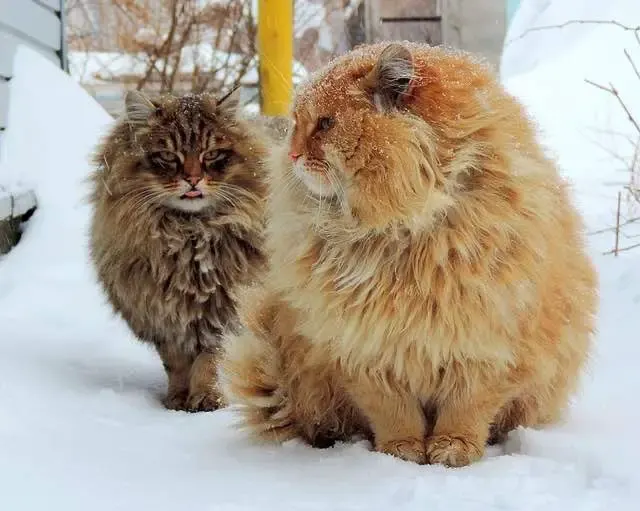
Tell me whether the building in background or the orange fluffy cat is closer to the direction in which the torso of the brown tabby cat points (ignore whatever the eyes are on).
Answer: the orange fluffy cat

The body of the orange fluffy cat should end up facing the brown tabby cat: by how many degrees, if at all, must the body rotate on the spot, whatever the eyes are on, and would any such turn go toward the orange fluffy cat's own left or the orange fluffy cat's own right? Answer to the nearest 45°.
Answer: approximately 135° to the orange fluffy cat's own right

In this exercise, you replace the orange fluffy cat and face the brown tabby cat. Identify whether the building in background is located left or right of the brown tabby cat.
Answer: right

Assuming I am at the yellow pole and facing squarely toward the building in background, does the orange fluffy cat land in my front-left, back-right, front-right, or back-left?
back-right

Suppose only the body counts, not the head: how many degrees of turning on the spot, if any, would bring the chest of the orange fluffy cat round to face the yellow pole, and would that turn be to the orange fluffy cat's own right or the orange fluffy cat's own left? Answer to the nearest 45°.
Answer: approximately 180°

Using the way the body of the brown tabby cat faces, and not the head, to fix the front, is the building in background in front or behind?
behind

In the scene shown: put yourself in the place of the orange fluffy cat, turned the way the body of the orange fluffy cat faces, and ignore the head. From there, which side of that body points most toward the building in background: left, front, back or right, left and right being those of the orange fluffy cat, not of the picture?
back

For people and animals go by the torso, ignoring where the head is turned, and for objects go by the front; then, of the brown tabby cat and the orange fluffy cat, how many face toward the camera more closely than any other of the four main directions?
2

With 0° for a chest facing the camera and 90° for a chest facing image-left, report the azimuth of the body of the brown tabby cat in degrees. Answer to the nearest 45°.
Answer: approximately 0°

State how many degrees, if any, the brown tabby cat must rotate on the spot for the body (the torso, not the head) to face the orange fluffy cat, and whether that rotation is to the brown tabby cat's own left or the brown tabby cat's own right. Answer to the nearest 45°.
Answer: approximately 45° to the brown tabby cat's own left

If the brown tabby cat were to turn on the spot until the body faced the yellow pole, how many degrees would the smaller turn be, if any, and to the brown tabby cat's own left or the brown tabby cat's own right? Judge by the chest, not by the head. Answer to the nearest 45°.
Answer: approximately 180°

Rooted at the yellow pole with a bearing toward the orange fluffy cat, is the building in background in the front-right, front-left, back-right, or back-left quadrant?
back-left
